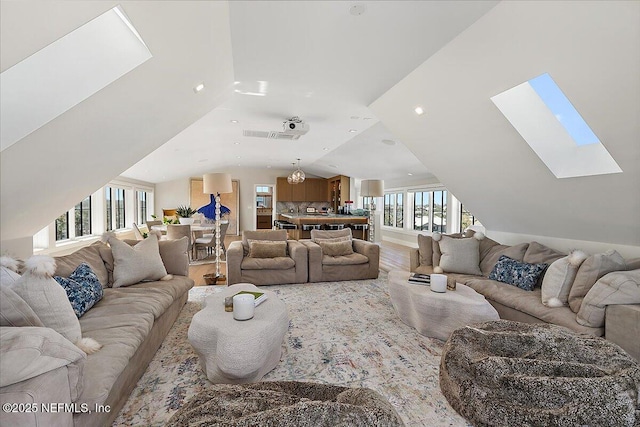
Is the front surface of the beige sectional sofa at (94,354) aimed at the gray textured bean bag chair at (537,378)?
yes

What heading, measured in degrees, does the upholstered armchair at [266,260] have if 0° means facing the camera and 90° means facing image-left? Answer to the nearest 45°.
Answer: approximately 0°

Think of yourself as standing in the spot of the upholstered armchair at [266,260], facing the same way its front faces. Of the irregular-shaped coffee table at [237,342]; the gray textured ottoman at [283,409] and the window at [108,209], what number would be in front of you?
2

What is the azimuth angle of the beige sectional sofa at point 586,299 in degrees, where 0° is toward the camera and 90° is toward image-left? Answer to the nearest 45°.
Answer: approximately 45°

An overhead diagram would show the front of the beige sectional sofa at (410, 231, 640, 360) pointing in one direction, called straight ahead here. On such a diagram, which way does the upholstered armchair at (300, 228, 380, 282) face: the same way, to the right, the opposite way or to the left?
to the left

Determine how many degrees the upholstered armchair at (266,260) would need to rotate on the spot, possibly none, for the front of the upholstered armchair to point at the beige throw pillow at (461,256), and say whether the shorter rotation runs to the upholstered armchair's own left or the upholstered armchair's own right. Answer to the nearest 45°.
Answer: approximately 45° to the upholstered armchair's own left

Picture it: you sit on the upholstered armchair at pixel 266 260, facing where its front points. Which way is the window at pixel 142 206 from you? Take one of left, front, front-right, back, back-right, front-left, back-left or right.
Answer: back-right

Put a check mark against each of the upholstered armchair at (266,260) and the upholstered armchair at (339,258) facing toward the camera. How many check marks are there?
2

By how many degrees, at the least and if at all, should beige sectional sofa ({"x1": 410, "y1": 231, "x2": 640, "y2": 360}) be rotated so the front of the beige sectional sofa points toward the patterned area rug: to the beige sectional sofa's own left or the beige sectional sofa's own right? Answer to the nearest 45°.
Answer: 0° — it already faces it

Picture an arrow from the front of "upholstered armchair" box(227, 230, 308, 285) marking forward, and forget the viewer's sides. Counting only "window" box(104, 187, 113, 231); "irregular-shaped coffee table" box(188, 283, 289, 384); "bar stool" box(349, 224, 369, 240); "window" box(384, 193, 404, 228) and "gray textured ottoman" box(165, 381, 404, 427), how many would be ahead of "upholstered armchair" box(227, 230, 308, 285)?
2
